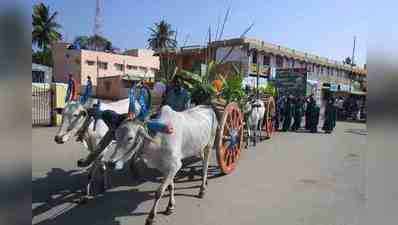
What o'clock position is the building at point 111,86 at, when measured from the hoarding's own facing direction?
The building is roughly at 4 o'clock from the hoarding.

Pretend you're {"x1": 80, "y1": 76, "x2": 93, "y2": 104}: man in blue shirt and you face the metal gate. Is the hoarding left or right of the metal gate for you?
right

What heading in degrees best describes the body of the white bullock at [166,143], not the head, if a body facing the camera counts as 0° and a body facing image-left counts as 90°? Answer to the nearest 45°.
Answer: approximately 45°

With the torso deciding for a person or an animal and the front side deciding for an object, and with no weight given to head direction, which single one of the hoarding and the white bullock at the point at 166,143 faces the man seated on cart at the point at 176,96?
the hoarding

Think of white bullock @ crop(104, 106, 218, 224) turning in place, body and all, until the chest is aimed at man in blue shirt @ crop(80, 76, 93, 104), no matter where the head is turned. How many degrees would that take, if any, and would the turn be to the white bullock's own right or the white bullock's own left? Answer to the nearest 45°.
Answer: approximately 90° to the white bullock's own right

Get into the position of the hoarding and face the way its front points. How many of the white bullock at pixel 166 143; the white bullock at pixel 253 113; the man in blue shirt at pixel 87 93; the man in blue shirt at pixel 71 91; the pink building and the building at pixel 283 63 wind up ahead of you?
4

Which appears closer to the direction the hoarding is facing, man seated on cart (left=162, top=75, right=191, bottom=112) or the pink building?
the man seated on cart

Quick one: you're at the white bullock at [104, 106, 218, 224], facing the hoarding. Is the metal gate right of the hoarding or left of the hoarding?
left

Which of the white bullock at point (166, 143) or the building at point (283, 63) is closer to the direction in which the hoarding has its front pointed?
the white bullock

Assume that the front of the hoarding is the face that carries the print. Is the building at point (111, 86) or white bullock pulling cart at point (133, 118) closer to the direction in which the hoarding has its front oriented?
the white bullock pulling cart

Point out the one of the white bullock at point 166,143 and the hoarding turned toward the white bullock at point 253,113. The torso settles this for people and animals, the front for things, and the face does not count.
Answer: the hoarding
